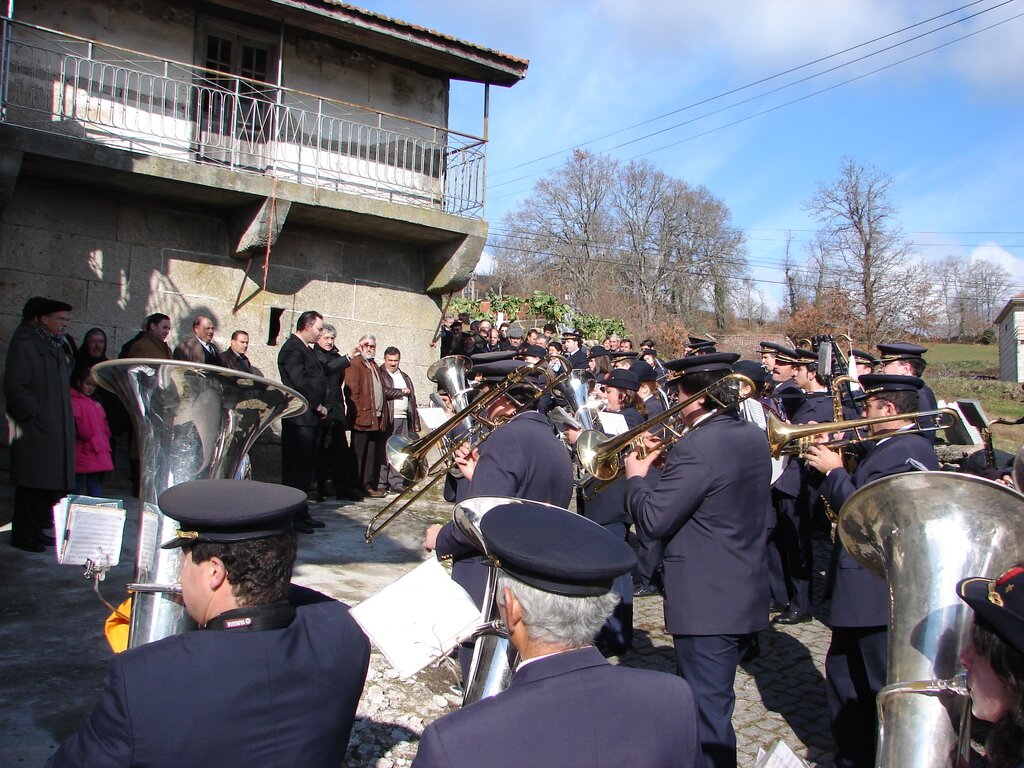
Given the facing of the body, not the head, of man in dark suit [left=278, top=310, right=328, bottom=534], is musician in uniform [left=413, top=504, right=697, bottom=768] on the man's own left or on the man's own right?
on the man's own right

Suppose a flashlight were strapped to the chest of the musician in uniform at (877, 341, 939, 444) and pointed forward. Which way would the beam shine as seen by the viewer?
to the viewer's left

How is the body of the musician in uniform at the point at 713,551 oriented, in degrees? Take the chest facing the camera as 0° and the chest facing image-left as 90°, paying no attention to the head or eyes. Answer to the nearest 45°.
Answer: approximately 135°

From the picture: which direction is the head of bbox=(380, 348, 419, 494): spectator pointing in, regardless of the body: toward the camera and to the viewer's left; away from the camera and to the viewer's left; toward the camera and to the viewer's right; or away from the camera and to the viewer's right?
toward the camera and to the viewer's right

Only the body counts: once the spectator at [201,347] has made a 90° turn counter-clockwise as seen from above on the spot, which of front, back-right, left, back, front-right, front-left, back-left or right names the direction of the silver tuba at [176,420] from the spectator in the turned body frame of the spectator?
back-right

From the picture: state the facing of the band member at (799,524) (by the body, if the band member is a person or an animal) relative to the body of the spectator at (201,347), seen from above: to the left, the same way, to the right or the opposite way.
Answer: the opposite way

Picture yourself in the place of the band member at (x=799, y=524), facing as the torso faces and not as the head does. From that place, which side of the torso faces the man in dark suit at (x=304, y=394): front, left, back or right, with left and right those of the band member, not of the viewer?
front

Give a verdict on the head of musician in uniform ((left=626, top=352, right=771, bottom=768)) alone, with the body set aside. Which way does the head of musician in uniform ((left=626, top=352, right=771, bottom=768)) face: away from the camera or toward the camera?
away from the camera

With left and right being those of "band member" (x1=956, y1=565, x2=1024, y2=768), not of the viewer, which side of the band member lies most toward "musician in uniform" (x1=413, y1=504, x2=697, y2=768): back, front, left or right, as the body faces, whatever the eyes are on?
front

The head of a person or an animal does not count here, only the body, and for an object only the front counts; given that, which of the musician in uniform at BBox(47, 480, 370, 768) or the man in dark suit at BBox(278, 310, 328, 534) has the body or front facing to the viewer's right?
the man in dark suit

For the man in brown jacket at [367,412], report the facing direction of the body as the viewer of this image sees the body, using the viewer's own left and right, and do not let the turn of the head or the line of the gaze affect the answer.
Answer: facing the viewer and to the right of the viewer

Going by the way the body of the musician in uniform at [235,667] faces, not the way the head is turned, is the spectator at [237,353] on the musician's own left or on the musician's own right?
on the musician's own right

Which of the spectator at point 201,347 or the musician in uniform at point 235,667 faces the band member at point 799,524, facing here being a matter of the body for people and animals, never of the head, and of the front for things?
the spectator

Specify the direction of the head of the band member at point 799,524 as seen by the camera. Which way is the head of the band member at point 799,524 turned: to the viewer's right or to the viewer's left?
to the viewer's left

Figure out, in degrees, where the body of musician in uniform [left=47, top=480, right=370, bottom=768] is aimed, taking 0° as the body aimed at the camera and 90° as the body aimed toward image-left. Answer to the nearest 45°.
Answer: approximately 135°

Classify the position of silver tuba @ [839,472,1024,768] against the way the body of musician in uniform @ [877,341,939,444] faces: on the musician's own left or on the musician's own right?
on the musician's own left

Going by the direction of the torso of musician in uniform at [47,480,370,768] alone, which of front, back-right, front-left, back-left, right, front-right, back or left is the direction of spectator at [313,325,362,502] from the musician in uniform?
front-right
